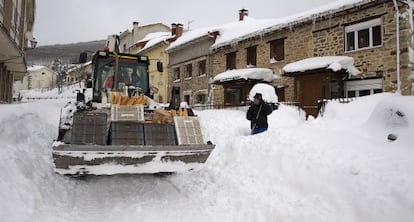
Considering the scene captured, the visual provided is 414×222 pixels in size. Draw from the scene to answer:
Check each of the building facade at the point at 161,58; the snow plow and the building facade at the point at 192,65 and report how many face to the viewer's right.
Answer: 0

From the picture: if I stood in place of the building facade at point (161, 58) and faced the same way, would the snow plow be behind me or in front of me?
in front

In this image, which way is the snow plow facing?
toward the camera

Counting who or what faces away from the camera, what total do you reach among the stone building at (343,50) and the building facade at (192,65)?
0

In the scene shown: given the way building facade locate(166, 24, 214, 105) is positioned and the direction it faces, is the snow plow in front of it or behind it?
in front

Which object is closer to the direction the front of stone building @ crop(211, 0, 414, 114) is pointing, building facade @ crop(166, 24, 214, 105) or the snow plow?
the snow plow

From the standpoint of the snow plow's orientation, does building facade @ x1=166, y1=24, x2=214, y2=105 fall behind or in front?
behind

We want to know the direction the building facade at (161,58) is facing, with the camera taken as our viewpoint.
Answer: facing the viewer and to the left of the viewer

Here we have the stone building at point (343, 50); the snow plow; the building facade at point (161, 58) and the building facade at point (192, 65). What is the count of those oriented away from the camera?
0

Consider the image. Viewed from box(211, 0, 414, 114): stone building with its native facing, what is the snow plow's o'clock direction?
The snow plow is roughly at 11 o'clock from the stone building.

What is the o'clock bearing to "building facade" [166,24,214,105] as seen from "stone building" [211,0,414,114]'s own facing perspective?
The building facade is roughly at 3 o'clock from the stone building.

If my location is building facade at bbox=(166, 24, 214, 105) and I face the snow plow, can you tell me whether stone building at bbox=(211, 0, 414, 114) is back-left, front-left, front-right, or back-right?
front-left

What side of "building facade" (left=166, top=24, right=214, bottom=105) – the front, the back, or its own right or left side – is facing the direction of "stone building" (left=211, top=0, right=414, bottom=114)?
left

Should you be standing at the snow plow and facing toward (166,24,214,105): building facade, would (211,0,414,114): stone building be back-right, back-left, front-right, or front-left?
front-right
